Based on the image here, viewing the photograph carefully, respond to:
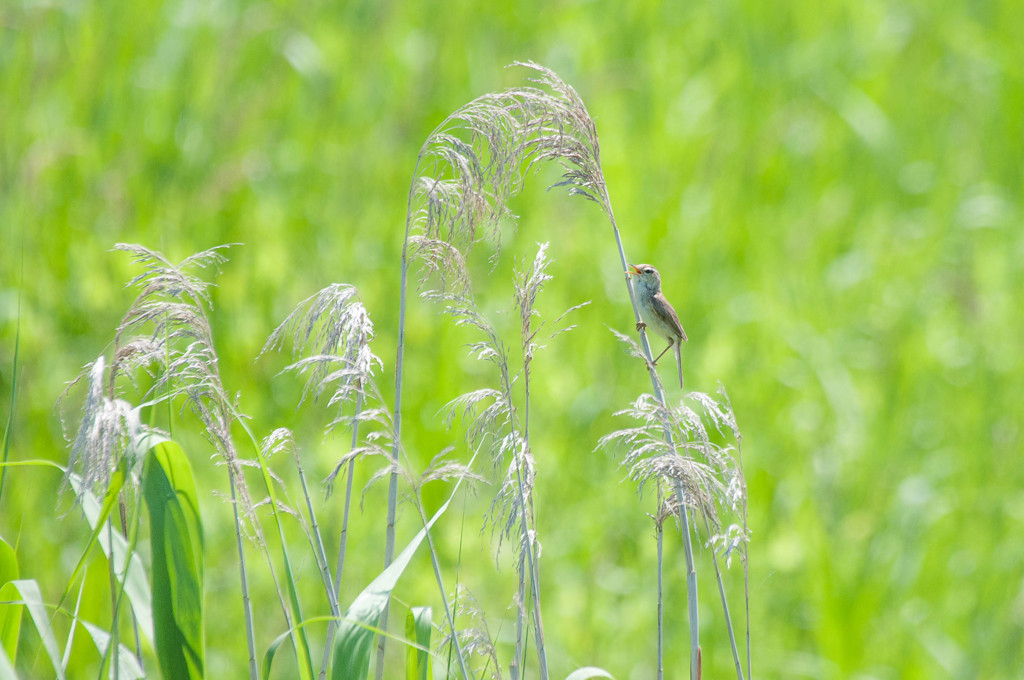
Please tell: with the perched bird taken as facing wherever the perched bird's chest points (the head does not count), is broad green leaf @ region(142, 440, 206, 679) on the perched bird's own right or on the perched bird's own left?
on the perched bird's own right

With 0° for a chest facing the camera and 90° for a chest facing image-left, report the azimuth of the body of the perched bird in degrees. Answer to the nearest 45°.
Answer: approximately 90°
